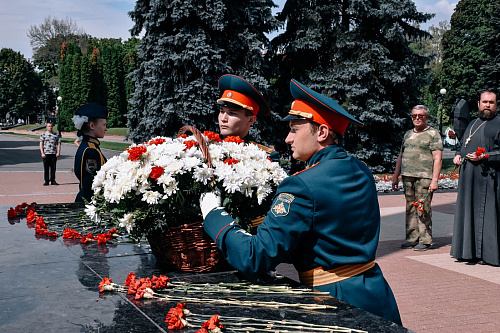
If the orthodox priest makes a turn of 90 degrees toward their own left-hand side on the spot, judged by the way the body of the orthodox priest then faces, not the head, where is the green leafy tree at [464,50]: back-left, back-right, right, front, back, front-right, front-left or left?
back-left

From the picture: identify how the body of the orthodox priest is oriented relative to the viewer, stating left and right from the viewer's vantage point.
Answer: facing the viewer and to the left of the viewer

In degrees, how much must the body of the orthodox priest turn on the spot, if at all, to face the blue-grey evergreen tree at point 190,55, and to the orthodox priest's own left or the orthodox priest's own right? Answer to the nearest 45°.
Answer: approximately 90° to the orthodox priest's own right

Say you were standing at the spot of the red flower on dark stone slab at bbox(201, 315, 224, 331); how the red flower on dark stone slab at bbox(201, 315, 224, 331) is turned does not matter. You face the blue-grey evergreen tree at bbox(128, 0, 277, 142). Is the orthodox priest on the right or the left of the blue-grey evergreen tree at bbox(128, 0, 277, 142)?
right

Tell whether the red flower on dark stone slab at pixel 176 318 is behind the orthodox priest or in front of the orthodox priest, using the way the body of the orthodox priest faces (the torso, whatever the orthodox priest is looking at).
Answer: in front

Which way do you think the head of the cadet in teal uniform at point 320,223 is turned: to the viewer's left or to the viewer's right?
to the viewer's left

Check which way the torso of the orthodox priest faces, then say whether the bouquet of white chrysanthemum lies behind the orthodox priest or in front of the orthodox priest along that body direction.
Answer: in front

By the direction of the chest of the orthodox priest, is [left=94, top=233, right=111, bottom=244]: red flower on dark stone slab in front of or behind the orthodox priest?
in front

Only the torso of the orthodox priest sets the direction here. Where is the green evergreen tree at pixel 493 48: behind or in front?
behind
